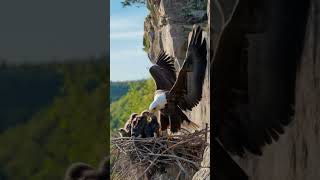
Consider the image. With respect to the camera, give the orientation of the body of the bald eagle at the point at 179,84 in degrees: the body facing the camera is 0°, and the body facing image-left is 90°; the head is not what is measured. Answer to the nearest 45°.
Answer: approximately 45°
